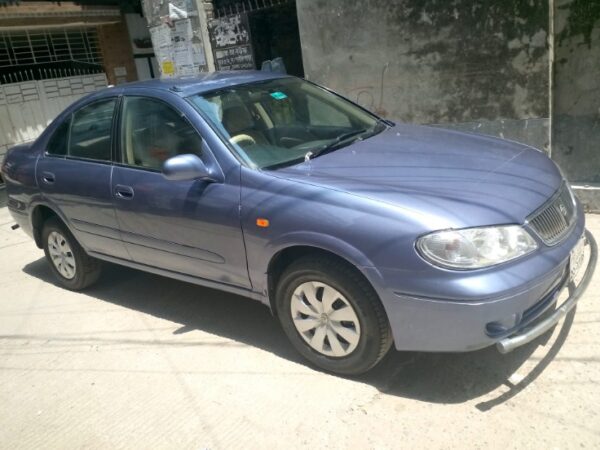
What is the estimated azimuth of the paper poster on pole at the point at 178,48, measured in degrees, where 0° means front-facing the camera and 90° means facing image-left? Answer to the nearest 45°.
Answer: approximately 0°

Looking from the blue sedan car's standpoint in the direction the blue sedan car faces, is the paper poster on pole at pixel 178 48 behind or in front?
behind

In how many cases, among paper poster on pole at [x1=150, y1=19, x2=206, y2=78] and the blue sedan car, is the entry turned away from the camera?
0

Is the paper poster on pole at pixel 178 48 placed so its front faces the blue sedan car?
yes

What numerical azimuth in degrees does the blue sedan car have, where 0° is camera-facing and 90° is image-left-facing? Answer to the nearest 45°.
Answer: approximately 315°
